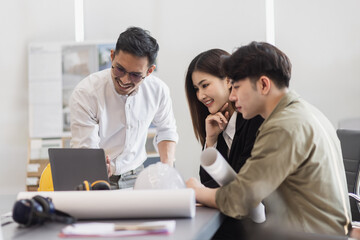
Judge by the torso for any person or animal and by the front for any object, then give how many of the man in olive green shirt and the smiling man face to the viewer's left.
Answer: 1

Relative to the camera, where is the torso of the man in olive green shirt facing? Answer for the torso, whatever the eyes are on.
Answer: to the viewer's left

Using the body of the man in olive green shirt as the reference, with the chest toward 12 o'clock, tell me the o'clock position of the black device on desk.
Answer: The black device on desk is roughly at 11 o'clock from the man in olive green shirt.

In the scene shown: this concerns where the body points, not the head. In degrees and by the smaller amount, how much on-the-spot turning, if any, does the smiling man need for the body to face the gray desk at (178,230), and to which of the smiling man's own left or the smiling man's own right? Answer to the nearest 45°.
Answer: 0° — they already face it

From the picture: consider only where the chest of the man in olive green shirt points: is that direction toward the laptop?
yes

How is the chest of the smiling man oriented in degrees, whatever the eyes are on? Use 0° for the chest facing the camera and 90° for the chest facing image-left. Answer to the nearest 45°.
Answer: approximately 0°

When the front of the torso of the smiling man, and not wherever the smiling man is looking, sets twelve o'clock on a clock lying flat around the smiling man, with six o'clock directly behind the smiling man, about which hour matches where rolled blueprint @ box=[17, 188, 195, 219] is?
The rolled blueprint is roughly at 12 o'clock from the smiling man.

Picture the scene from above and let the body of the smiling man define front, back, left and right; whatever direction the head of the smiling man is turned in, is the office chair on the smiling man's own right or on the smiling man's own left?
on the smiling man's own left

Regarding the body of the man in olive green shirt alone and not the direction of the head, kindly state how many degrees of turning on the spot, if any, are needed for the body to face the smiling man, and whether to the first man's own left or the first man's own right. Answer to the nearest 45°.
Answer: approximately 45° to the first man's own right
